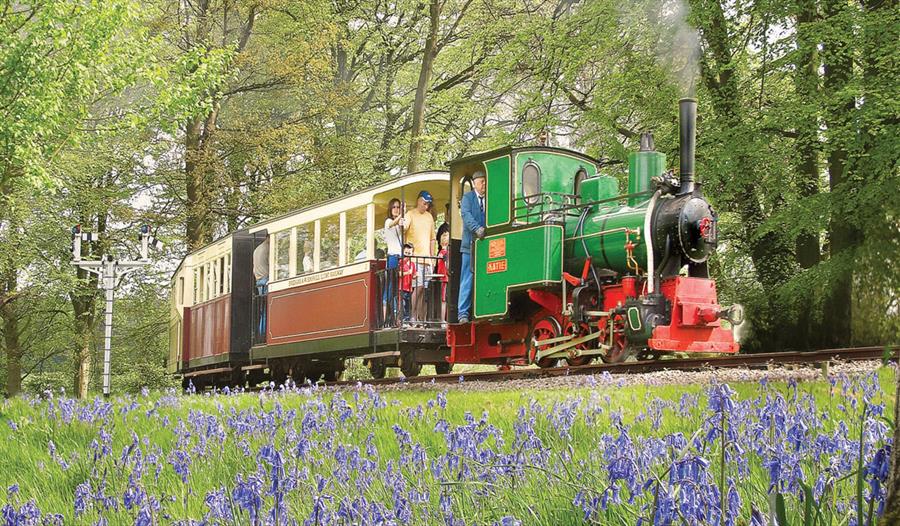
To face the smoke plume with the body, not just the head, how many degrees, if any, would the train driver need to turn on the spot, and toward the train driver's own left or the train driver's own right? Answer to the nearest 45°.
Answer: approximately 90° to the train driver's own left
